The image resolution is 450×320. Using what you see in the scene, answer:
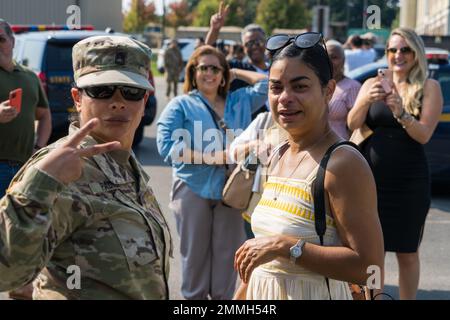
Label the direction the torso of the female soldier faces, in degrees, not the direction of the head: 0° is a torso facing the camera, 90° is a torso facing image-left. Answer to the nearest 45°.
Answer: approximately 315°

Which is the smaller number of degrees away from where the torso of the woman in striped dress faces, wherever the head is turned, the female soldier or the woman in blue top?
the female soldier

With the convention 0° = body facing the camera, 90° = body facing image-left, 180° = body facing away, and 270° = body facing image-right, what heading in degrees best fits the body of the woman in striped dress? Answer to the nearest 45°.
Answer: approximately 45°

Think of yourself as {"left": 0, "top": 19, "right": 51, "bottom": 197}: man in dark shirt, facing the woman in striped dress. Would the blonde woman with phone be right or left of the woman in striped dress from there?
left

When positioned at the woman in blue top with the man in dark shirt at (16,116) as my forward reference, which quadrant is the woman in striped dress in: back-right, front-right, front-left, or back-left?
back-left
